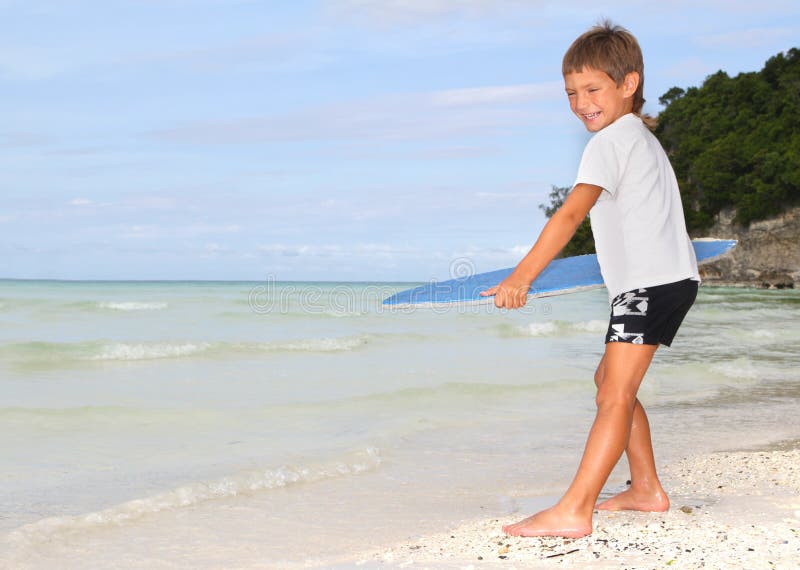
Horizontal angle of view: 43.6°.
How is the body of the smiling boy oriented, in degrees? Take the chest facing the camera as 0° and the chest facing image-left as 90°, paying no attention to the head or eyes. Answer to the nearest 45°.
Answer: approximately 90°

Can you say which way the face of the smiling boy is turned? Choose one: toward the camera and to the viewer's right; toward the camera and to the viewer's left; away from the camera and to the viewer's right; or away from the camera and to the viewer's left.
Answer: toward the camera and to the viewer's left
